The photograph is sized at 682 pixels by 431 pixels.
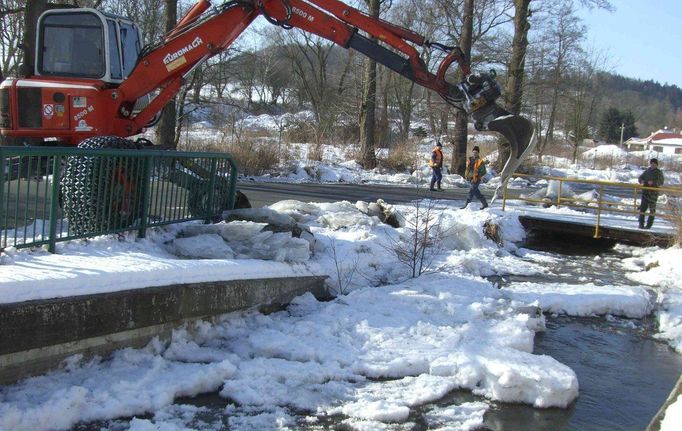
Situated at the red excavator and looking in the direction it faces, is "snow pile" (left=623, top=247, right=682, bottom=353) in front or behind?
in front

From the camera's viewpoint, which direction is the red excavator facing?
to the viewer's right

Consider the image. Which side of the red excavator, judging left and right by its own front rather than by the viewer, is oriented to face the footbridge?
front

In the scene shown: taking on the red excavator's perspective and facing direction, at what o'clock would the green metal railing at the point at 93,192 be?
The green metal railing is roughly at 3 o'clock from the red excavator.

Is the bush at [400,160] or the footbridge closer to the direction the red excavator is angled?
the footbridge

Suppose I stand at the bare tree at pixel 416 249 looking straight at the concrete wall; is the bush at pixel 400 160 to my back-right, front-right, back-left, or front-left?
back-right

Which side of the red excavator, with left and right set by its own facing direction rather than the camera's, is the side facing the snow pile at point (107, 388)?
right

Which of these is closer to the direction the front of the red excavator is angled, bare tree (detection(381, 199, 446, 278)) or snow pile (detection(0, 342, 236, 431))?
the bare tree

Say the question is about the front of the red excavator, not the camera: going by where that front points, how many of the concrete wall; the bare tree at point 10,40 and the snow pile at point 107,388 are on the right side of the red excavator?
2

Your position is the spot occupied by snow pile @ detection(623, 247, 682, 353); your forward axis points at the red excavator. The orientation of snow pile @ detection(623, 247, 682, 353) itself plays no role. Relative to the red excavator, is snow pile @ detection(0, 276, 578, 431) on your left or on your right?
left

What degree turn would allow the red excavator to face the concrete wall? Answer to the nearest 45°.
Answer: approximately 90° to its right

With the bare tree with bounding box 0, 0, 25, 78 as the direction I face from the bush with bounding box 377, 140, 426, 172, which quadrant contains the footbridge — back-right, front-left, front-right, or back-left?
back-left

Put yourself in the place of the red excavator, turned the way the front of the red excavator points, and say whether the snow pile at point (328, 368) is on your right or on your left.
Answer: on your right

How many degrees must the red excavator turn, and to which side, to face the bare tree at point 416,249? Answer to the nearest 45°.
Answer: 0° — it already faces it

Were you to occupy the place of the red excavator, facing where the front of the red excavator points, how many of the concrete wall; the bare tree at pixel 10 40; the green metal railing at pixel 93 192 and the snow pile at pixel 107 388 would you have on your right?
3
